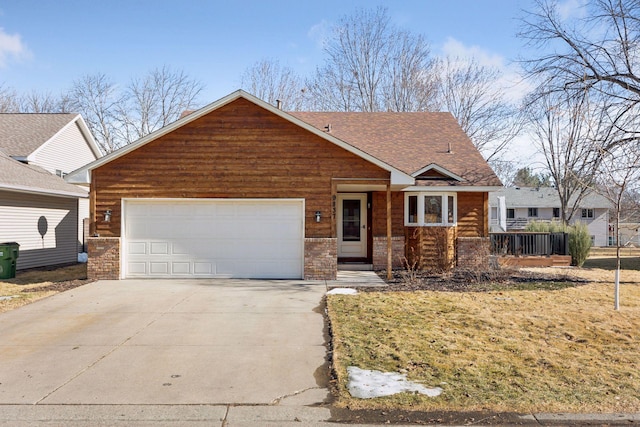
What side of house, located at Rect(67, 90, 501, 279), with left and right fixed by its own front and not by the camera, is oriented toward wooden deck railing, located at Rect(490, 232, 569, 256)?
left

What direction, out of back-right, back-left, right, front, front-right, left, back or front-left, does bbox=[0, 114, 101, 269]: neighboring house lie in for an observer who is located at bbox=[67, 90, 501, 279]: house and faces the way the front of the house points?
back-right

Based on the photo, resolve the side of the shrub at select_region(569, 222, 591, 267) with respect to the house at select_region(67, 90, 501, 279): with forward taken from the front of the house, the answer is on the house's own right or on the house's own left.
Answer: on the house's own left

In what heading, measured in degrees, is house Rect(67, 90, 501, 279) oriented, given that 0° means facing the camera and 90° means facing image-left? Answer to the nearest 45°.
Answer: approximately 0°

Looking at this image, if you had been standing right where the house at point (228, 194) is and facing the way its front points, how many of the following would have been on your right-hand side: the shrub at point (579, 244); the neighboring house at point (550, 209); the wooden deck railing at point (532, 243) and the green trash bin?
1

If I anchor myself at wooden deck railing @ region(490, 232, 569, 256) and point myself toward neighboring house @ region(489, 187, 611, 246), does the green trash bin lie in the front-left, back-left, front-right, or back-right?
back-left

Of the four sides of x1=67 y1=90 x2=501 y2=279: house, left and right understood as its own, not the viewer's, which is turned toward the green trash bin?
right

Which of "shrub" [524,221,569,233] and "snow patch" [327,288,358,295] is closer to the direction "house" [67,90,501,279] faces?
the snow patch

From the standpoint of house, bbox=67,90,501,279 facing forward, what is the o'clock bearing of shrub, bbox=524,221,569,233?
The shrub is roughly at 8 o'clock from the house.

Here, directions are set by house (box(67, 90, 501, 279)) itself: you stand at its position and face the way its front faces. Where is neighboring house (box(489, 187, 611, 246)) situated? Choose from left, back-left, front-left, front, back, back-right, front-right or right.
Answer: back-left

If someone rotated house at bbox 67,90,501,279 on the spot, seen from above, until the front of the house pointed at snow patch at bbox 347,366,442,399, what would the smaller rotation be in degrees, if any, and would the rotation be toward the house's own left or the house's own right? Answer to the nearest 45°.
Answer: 0° — it already faces it
